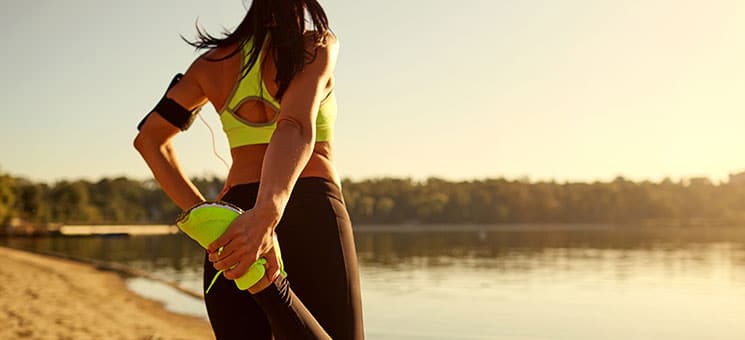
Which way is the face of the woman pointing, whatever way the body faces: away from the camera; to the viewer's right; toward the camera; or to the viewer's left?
away from the camera

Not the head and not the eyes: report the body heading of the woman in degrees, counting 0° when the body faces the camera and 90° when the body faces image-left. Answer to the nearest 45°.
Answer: approximately 225°
